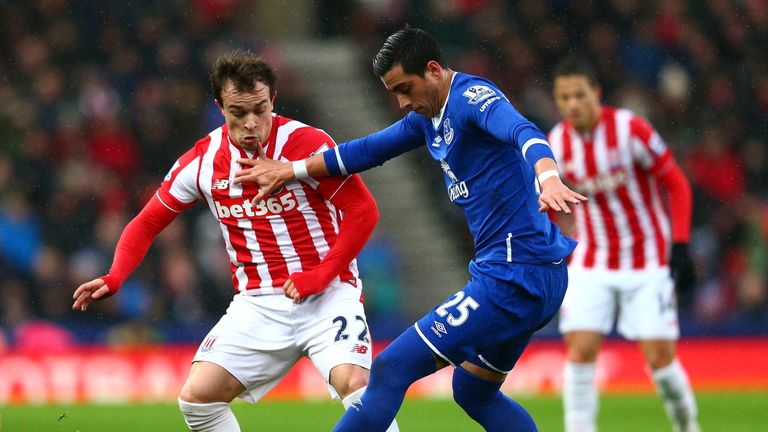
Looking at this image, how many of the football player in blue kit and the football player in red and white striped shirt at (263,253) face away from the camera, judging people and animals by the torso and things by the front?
0

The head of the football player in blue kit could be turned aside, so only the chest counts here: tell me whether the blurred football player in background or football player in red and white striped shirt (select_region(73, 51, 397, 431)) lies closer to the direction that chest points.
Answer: the football player in red and white striped shirt

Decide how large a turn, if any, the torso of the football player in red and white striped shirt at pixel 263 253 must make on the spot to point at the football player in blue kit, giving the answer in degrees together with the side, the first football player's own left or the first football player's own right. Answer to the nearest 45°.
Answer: approximately 45° to the first football player's own left

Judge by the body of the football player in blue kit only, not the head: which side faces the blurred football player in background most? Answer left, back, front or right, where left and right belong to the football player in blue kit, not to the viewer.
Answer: back

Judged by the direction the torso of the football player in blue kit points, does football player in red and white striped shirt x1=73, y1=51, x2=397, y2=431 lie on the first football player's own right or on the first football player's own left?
on the first football player's own right

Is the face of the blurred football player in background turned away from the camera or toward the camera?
toward the camera

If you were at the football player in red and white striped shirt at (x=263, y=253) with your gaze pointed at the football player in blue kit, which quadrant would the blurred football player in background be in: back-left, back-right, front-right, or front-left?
front-left

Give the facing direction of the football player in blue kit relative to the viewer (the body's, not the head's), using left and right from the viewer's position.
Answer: facing the viewer and to the left of the viewer

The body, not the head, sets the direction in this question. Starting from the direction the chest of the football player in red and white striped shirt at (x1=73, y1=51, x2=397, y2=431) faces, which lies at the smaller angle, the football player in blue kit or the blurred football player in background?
the football player in blue kit

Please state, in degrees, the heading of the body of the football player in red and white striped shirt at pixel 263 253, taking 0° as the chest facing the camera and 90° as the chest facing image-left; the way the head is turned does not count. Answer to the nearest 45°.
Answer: approximately 0°

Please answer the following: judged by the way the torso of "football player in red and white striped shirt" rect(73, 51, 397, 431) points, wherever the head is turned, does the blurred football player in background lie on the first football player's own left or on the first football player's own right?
on the first football player's own left
